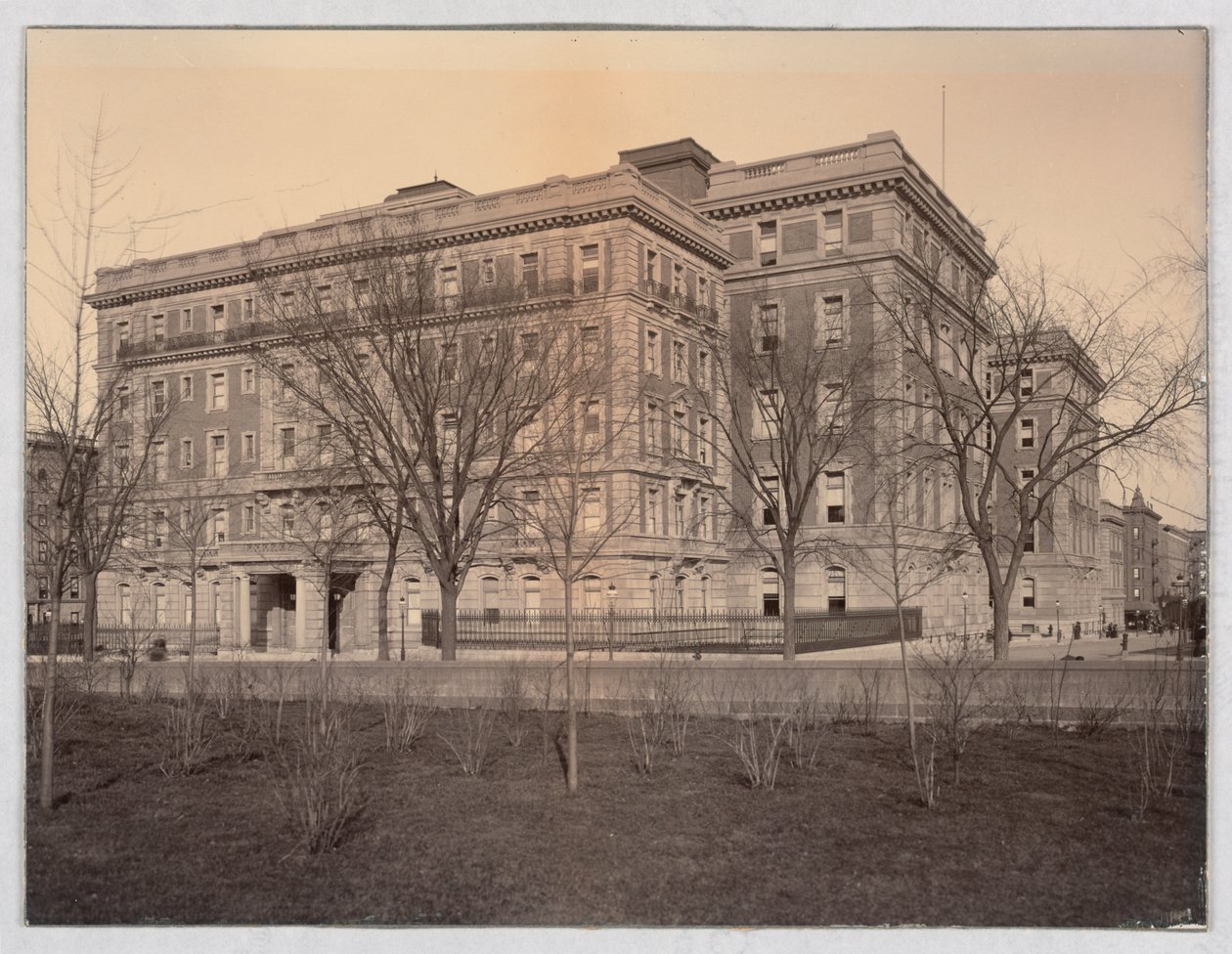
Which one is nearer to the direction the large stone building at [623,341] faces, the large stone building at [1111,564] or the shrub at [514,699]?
the shrub

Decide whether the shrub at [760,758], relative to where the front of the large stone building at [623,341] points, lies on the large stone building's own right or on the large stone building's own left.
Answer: on the large stone building's own left

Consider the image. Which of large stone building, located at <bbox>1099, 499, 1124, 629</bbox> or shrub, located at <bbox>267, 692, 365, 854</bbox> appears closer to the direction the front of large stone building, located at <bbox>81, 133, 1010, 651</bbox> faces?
the shrub

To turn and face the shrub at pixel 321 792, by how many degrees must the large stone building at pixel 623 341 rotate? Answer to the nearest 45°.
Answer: approximately 45° to its left

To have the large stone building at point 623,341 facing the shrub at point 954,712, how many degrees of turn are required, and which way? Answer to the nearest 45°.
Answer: approximately 45° to its left

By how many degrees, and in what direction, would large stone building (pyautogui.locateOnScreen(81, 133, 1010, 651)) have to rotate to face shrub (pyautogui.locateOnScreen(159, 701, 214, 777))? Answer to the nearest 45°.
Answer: approximately 45° to its left

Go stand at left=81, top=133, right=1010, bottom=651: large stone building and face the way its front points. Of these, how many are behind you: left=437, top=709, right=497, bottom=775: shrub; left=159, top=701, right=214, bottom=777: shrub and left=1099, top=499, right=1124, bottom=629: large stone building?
1

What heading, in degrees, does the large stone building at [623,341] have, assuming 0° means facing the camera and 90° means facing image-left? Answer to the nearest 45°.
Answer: approximately 45°

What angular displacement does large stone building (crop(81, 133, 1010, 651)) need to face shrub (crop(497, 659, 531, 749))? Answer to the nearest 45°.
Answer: approximately 45° to its left

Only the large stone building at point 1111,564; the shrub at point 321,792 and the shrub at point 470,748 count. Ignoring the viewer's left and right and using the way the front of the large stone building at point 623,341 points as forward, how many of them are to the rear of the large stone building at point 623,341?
1

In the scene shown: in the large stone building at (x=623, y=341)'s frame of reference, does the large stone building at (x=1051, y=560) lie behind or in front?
behind
